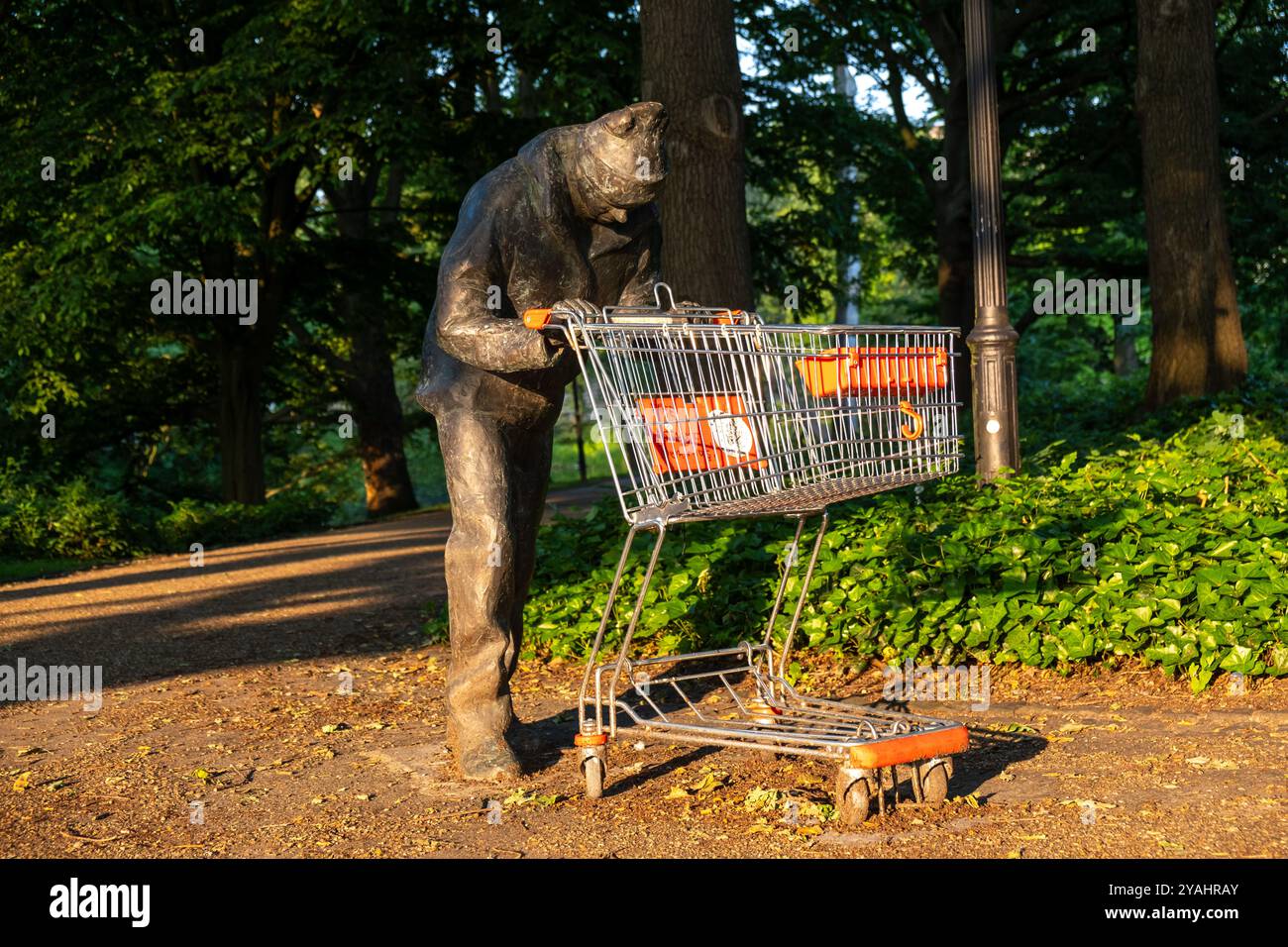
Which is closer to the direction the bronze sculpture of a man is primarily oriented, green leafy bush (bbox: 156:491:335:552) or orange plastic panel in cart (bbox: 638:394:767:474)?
the orange plastic panel in cart

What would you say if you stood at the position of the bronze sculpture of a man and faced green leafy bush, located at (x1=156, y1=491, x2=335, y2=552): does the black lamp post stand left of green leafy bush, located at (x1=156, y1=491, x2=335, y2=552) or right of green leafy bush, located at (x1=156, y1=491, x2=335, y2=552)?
right

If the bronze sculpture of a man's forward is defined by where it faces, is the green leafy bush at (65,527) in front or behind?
behind

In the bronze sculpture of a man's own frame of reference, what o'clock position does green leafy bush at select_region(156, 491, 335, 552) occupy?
The green leafy bush is roughly at 7 o'clock from the bronze sculpture of a man.

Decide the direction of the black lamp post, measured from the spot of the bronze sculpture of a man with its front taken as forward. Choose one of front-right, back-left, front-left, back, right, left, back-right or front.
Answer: left

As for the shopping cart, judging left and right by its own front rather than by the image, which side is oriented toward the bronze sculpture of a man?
back

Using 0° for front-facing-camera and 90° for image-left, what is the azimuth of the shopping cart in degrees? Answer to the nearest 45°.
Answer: approximately 315°

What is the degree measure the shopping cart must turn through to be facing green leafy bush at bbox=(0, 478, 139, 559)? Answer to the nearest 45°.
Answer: approximately 180°

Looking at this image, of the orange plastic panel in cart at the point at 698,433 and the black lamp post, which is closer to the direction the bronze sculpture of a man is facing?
the orange plastic panel in cart
